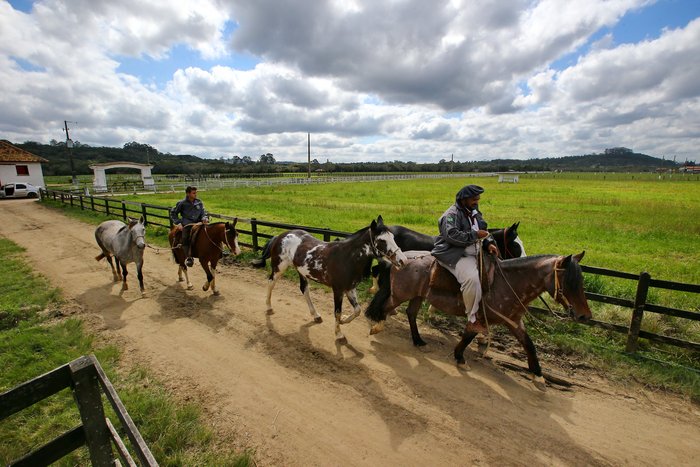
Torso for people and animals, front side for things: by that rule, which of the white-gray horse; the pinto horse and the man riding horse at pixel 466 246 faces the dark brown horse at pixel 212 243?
the white-gray horse

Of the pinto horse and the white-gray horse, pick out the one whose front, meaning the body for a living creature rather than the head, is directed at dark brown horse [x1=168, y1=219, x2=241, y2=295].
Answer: the white-gray horse

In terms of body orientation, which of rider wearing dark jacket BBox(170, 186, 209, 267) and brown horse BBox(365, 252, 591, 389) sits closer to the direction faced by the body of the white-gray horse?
the brown horse

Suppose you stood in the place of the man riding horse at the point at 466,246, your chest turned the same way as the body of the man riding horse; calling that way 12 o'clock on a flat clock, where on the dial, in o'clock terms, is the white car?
The white car is roughly at 5 o'clock from the man riding horse.

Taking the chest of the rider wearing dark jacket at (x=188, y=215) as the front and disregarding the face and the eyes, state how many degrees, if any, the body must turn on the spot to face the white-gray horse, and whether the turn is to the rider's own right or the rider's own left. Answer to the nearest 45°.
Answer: approximately 135° to the rider's own right

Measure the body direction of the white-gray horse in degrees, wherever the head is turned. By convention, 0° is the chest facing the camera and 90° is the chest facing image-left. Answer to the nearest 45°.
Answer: approximately 315°

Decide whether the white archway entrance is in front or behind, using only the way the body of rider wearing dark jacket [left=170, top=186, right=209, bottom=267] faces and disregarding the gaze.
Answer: behind

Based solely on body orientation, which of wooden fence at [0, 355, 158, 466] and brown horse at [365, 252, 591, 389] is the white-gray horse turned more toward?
the brown horse

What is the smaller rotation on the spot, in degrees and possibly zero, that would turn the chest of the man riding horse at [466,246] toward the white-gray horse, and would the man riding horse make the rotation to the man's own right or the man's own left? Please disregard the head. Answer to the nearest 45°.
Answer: approximately 135° to the man's own right

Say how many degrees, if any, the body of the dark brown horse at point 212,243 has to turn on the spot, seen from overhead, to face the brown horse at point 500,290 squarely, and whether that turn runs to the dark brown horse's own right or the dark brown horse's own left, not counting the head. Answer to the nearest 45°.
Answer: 0° — it already faces it

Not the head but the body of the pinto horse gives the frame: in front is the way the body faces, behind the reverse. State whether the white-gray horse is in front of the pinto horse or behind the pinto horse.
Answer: behind

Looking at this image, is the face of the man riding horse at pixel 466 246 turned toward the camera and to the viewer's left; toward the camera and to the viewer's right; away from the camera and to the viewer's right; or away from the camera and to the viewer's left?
toward the camera and to the viewer's right

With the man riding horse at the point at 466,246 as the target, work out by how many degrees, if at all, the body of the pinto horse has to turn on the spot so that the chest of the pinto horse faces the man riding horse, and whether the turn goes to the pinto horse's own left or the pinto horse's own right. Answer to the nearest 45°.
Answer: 0° — it already faces them

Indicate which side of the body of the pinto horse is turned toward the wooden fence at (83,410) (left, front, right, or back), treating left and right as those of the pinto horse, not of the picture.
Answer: right

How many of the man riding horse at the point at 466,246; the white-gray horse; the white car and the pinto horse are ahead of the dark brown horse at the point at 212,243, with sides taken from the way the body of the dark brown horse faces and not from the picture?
2
